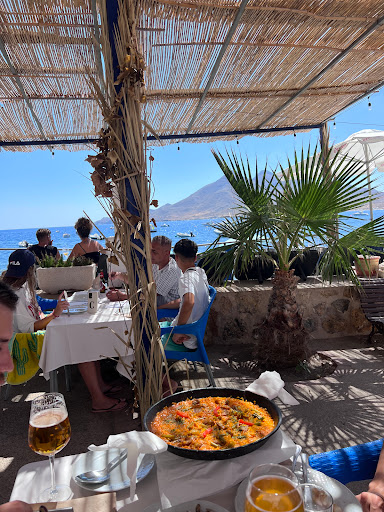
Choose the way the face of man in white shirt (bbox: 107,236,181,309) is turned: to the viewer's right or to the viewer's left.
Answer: to the viewer's left

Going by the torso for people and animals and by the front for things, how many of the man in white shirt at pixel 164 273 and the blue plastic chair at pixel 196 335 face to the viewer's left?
2

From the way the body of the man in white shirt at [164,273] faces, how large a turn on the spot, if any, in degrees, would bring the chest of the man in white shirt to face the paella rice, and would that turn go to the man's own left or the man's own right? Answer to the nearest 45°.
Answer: approximately 90° to the man's own left

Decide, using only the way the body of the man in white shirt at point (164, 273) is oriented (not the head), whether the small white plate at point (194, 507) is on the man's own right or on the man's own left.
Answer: on the man's own left

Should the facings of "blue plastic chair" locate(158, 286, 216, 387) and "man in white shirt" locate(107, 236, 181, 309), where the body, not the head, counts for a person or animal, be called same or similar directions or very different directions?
same or similar directions

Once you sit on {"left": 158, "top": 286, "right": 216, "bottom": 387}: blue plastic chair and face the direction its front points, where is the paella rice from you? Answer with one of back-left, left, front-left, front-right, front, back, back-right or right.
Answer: left

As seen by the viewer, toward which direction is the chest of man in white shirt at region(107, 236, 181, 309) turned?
to the viewer's left

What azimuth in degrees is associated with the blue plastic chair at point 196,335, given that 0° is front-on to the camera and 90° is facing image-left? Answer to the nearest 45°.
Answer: approximately 90°

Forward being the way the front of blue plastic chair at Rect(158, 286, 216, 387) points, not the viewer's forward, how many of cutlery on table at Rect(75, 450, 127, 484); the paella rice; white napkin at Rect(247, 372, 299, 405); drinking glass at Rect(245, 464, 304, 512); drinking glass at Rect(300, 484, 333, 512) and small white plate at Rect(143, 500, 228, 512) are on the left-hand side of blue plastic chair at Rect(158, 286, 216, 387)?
6

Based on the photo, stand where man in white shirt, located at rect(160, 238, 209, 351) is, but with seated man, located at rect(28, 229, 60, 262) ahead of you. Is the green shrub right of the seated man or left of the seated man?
left

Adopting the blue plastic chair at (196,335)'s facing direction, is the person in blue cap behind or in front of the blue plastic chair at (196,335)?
in front

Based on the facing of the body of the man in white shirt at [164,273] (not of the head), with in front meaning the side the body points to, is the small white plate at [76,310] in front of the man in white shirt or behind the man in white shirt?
in front

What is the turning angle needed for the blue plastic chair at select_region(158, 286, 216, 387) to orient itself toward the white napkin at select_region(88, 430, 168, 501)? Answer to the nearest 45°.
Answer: approximately 90° to its left

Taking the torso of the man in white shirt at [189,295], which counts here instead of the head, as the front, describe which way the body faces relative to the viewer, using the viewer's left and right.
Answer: facing away from the viewer and to the left of the viewer

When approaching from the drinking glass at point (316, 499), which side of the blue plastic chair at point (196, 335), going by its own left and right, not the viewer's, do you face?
left
